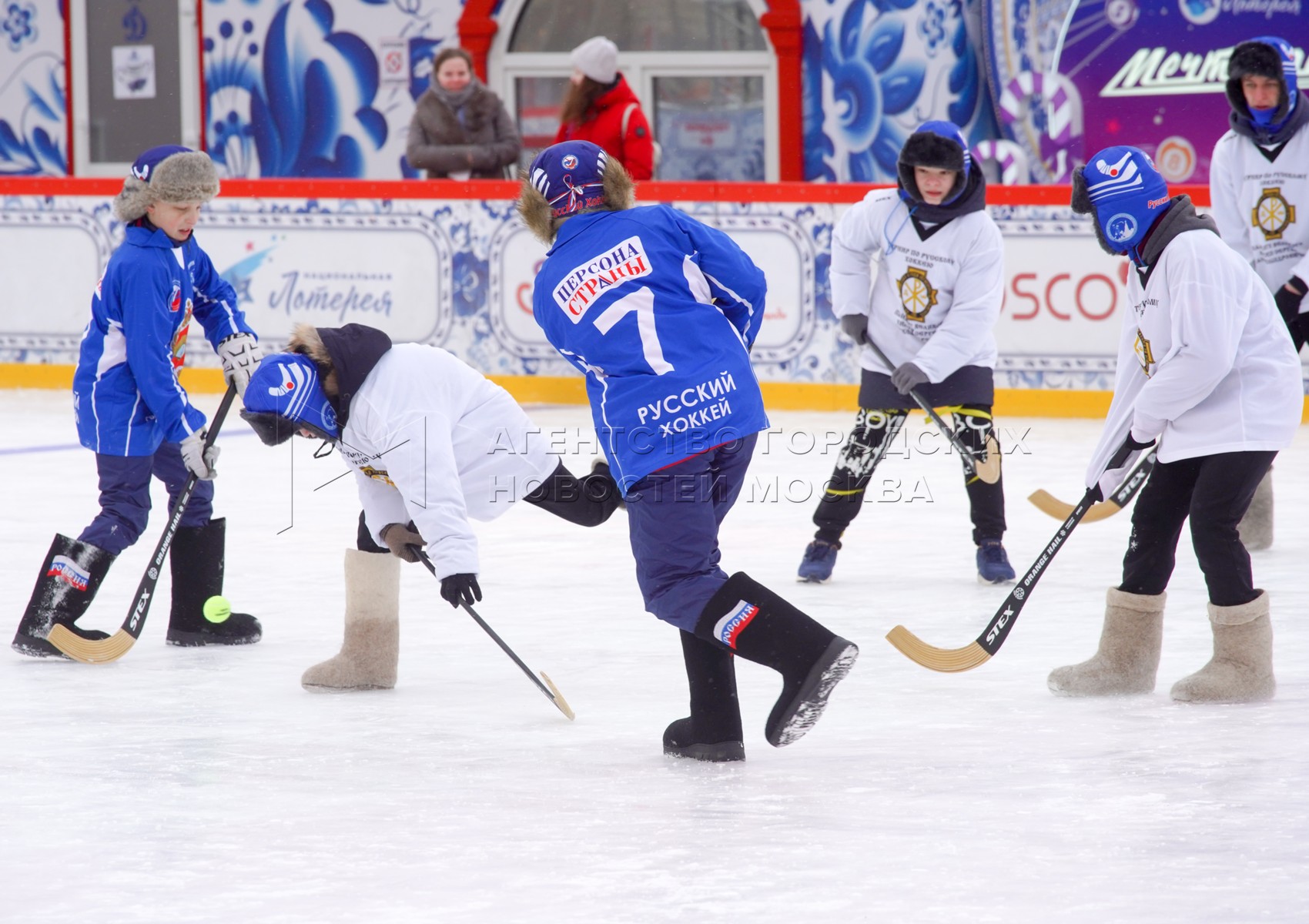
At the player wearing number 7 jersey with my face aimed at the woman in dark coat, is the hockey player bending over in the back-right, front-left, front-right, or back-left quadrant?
front-left

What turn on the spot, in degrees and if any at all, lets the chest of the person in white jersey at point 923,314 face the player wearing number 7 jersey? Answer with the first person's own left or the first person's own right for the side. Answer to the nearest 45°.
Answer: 0° — they already face them

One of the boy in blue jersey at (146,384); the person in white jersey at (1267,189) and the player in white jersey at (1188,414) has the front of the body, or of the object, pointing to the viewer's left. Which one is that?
the player in white jersey at (1188,414)

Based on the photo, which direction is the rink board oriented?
toward the camera

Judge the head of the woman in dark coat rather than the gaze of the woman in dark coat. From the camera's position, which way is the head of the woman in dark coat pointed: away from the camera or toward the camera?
toward the camera

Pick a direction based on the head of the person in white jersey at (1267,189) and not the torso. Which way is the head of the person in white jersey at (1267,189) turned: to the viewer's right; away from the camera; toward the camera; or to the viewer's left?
toward the camera

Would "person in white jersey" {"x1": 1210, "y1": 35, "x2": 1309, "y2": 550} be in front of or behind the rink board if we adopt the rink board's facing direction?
in front

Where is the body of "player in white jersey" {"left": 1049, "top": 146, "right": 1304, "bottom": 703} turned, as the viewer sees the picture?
to the viewer's left

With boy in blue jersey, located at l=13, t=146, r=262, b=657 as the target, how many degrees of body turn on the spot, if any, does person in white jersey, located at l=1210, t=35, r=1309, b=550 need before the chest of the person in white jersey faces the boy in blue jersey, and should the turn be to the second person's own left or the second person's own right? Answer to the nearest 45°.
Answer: approximately 45° to the second person's own right

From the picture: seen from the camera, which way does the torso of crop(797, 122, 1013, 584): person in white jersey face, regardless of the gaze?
toward the camera

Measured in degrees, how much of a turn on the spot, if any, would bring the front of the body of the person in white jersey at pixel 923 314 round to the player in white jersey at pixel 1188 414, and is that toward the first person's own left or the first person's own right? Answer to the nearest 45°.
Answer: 0° — they already face them

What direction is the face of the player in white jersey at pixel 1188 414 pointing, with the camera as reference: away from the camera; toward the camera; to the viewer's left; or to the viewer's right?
to the viewer's left

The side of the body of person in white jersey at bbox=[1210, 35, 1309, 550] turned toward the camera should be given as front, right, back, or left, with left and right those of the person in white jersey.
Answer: front
